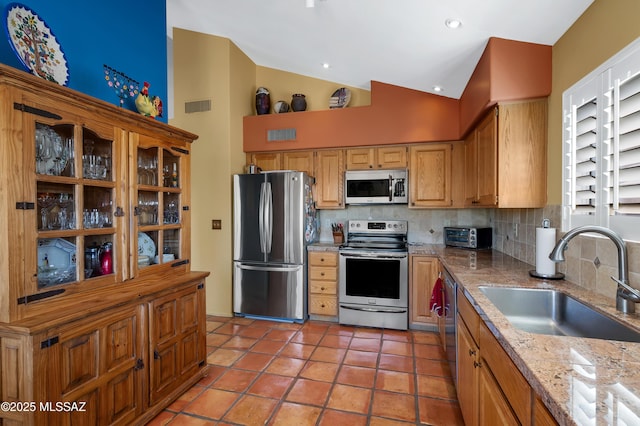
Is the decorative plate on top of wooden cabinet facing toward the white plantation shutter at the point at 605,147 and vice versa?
yes

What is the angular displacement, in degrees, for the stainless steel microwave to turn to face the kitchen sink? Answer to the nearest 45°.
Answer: approximately 45° to its left

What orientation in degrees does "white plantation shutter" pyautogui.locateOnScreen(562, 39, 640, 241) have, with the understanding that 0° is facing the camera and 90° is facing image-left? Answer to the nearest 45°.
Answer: approximately 45°

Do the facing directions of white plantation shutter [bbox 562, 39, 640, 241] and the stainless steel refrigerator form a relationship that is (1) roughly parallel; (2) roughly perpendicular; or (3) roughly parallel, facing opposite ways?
roughly perpendicular

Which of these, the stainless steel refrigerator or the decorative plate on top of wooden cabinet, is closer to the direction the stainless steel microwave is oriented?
the decorative plate on top of wooden cabinet

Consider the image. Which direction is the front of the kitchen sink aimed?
to the viewer's left
